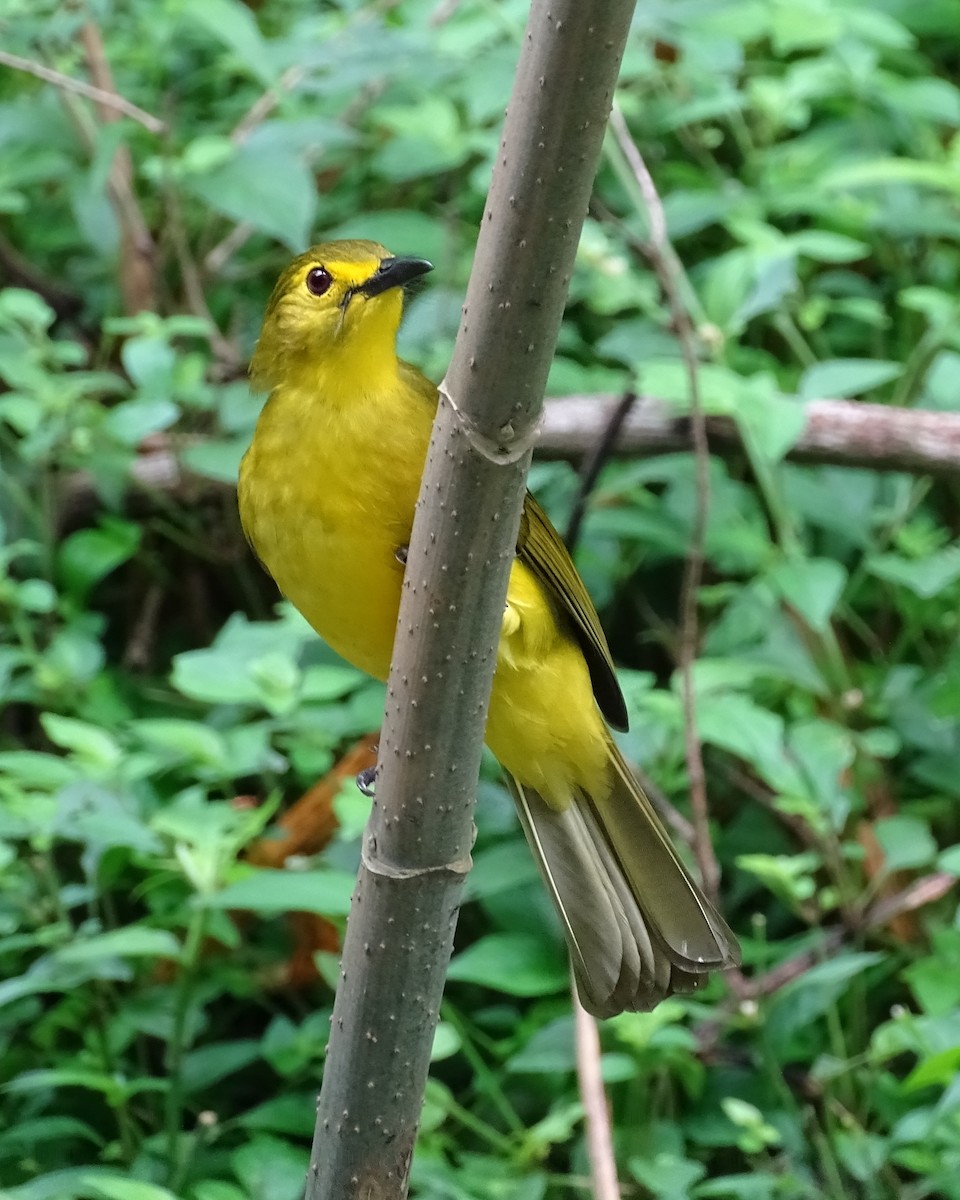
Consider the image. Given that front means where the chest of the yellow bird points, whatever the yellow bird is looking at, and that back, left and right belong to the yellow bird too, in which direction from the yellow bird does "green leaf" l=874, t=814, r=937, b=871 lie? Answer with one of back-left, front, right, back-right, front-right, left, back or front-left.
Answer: back

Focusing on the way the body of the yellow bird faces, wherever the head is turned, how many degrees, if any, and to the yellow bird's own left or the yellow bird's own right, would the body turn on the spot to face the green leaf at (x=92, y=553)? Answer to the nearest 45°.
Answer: approximately 90° to the yellow bird's own right

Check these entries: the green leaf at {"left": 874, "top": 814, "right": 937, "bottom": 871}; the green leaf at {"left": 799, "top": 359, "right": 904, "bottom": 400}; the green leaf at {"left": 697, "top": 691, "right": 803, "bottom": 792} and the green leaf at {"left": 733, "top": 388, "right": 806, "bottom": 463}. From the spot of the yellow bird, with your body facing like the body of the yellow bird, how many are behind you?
4

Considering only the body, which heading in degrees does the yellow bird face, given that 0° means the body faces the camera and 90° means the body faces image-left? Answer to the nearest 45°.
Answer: approximately 45°
